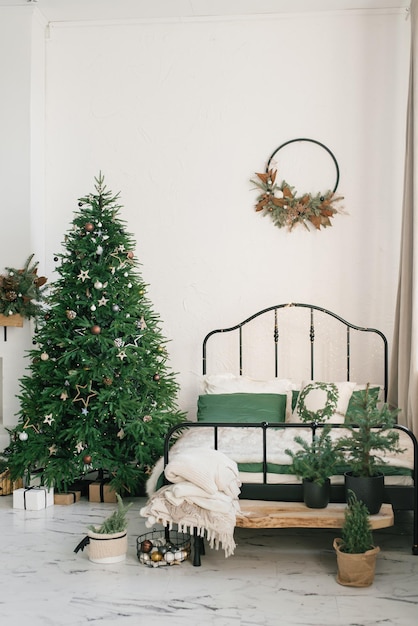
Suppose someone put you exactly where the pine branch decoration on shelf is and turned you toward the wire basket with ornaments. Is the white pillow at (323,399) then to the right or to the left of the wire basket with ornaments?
left

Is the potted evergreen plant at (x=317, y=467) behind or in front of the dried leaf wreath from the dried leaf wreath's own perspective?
in front

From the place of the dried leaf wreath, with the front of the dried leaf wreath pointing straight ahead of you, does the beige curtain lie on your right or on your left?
on your left

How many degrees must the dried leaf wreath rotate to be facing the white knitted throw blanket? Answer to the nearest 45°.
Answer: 0° — it already faces it

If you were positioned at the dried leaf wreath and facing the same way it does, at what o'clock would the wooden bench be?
The wooden bench is roughly at 12 o'clock from the dried leaf wreath.

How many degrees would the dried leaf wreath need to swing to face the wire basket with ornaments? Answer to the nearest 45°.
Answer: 0° — it already faces it

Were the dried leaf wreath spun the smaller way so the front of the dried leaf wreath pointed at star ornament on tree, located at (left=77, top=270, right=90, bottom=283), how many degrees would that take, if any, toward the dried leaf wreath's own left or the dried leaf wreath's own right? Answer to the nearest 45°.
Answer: approximately 45° to the dried leaf wreath's own right

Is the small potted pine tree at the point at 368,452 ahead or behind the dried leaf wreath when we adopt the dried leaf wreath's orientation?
ahead

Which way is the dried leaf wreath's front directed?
toward the camera

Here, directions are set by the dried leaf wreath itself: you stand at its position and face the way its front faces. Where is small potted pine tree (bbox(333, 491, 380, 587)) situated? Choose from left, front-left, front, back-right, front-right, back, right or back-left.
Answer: front

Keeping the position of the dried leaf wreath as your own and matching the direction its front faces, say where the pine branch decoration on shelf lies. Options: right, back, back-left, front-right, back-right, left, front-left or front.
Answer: right

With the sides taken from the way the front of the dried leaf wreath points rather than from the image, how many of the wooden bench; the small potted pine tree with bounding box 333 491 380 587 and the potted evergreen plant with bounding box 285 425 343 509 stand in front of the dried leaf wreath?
3

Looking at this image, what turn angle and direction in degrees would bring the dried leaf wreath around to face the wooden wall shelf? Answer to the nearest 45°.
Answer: approximately 90° to its right

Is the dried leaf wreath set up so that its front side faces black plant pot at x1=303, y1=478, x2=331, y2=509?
yes
